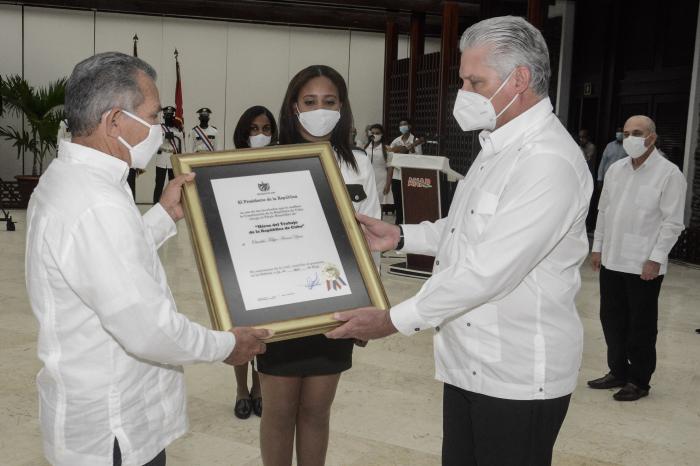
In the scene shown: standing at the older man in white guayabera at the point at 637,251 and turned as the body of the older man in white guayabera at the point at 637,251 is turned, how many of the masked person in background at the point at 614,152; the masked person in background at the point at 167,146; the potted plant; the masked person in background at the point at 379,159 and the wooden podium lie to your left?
0

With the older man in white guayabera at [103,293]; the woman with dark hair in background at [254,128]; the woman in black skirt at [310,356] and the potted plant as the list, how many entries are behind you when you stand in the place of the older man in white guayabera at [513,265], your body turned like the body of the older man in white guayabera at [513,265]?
0

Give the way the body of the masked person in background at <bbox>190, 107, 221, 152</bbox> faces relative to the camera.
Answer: toward the camera

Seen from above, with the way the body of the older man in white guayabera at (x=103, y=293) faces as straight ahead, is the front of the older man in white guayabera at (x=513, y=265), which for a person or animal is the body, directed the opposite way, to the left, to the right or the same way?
the opposite way

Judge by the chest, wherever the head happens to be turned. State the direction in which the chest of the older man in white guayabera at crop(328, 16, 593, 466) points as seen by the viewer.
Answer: to the viewer's left

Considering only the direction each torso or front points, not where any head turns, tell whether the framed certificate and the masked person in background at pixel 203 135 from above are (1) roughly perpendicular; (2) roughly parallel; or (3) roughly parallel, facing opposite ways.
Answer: roughly parallel

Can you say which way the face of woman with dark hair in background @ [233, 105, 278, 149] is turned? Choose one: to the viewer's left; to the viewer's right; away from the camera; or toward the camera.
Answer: toward the camera

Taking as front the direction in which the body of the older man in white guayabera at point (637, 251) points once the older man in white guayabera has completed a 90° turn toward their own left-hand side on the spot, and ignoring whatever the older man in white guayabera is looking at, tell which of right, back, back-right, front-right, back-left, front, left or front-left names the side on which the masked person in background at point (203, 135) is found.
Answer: back

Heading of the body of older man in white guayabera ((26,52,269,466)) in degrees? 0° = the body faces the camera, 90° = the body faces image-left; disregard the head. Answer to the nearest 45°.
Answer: approximately 270°

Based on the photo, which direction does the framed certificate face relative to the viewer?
toward the camera

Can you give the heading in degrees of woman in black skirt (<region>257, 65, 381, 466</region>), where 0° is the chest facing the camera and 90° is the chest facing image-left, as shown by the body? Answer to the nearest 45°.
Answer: approximately 0°

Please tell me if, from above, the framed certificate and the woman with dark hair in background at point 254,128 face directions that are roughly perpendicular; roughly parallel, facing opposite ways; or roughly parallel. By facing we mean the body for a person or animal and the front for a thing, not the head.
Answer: roughly parallel

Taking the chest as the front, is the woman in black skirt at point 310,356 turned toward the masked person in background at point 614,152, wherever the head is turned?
no

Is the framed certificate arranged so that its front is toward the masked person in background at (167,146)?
no

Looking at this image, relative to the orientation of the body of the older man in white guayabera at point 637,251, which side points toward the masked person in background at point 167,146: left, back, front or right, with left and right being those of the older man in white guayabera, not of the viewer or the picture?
right

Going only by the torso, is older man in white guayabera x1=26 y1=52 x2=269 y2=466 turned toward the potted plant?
no

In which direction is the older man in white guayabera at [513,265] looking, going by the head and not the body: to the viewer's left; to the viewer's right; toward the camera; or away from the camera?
to the viewer's left
